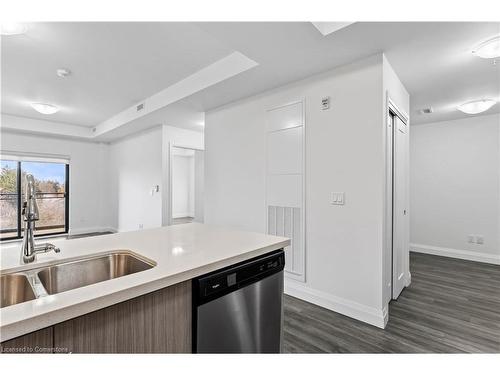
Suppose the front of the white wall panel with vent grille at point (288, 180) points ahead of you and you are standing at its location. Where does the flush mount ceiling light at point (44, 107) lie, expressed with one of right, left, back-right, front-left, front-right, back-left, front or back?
front-right

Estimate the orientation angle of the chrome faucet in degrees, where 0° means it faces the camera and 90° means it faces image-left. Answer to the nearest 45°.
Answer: approximately 0°

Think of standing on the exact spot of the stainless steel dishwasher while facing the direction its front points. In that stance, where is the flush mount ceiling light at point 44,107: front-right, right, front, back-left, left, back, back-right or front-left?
back

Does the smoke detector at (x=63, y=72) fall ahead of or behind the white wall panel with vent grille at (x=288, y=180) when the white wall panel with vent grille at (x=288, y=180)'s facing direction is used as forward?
ahead

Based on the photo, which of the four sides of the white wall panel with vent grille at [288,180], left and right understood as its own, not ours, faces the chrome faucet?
front

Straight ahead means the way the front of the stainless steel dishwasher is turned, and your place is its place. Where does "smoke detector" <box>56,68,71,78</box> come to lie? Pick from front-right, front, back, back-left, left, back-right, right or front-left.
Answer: back

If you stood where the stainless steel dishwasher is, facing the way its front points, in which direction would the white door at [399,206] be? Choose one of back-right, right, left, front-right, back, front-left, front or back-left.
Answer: left

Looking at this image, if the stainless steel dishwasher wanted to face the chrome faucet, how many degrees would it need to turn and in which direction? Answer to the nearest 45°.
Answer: approximately 135° to its right

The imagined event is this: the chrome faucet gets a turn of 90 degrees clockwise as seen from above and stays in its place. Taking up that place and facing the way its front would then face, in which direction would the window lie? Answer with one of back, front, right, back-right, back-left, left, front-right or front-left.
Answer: right

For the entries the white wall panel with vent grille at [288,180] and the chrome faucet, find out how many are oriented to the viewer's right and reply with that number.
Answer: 0

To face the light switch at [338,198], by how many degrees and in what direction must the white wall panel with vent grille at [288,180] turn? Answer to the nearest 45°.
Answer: approximately 90° to its left

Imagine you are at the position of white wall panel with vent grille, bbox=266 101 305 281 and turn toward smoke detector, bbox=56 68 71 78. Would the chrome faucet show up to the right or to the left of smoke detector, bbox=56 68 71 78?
left
